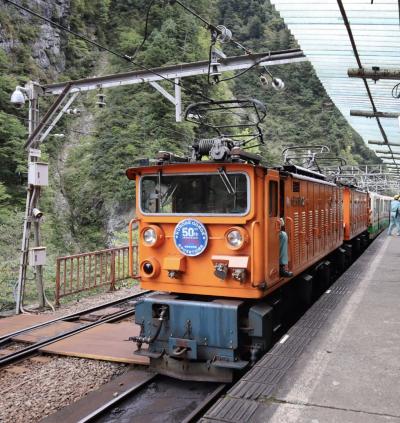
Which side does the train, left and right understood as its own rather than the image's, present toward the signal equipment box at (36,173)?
right

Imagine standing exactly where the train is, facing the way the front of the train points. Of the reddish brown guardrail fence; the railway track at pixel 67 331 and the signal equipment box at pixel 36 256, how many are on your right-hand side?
3

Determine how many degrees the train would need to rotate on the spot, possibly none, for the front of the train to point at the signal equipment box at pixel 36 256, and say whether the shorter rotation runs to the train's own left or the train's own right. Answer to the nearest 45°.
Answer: approximately 90° to the train's own right

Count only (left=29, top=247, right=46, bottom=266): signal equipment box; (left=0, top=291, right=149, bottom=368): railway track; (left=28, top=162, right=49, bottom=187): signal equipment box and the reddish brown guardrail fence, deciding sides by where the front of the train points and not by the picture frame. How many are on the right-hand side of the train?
4

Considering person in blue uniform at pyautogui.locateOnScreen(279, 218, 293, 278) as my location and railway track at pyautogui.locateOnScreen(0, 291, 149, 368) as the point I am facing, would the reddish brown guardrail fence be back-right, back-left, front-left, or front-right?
front-right

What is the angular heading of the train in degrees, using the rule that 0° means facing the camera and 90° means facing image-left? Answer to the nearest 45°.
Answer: approximately 45°

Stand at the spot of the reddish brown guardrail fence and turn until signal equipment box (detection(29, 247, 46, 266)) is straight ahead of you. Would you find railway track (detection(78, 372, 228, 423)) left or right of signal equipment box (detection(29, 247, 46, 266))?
left

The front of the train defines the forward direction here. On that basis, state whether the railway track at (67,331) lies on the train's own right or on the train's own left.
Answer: on the train's own right

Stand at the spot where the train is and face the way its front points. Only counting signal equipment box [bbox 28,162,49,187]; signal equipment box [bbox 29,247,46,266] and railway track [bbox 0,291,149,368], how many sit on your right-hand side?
3

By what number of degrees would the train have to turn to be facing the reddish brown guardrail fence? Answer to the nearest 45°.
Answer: approximately 90° to its right
